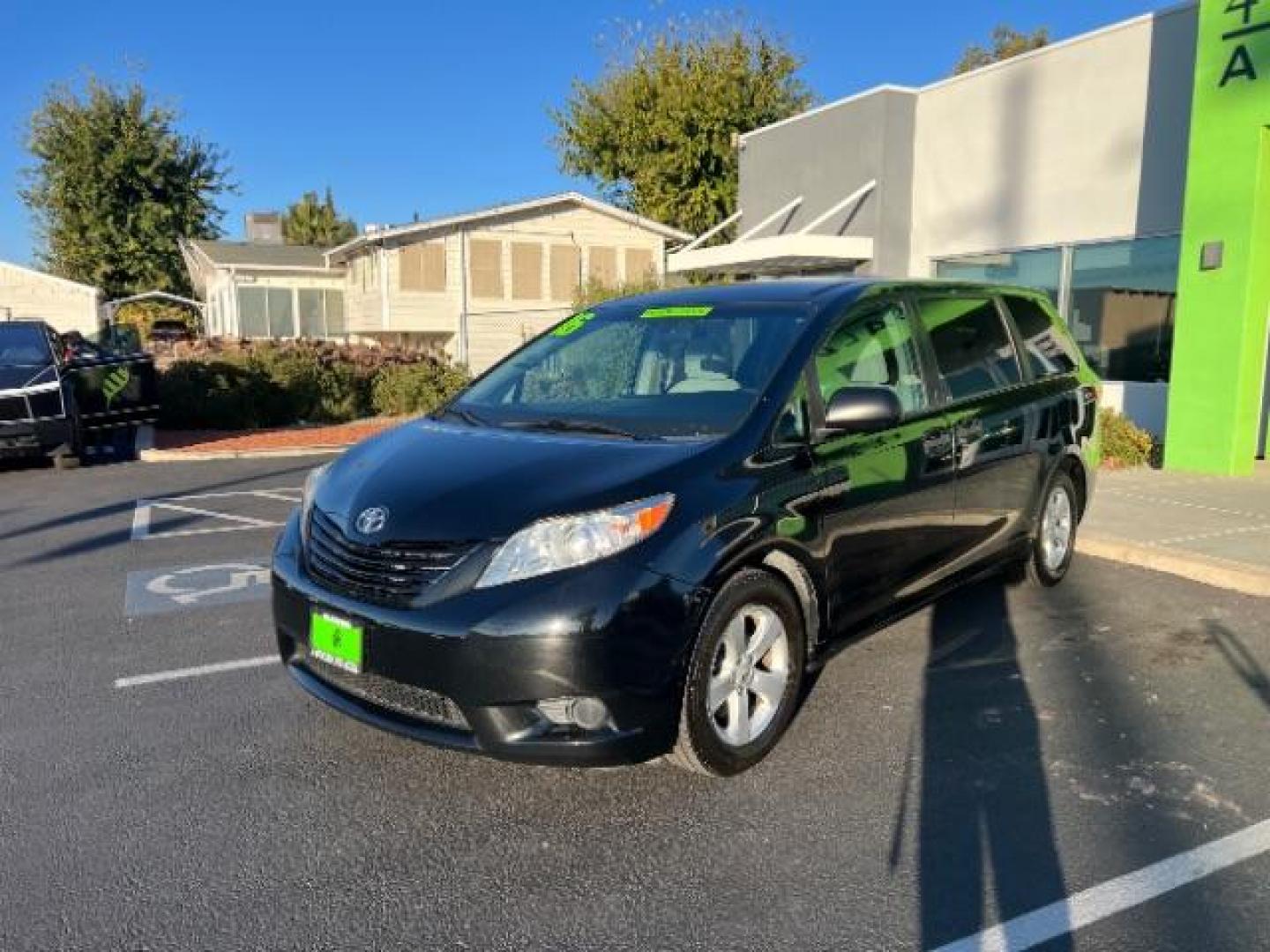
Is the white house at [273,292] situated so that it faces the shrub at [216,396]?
yes

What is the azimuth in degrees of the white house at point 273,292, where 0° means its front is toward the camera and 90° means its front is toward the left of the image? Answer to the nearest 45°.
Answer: approximately 0°

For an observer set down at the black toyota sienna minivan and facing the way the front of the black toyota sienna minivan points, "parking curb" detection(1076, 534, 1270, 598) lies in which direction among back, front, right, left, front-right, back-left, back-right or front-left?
back

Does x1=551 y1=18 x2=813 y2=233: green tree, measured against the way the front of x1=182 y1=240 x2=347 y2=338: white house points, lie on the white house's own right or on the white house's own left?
on the white house's own left

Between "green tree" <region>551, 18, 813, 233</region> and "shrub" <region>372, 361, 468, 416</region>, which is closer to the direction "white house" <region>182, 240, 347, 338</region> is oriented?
the shrub

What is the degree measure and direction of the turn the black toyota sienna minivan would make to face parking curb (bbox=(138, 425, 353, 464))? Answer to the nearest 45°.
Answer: approximately 90° to its right

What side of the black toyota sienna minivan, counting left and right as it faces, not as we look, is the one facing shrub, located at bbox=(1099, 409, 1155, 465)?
back

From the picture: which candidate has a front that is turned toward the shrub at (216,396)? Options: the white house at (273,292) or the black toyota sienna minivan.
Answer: the white house

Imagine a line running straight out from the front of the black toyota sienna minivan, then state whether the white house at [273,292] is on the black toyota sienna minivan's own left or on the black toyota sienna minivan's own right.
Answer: on the black toyota sienna minivan's own right

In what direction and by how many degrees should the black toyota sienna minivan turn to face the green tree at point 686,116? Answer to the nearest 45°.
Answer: approximately 135° to its right
